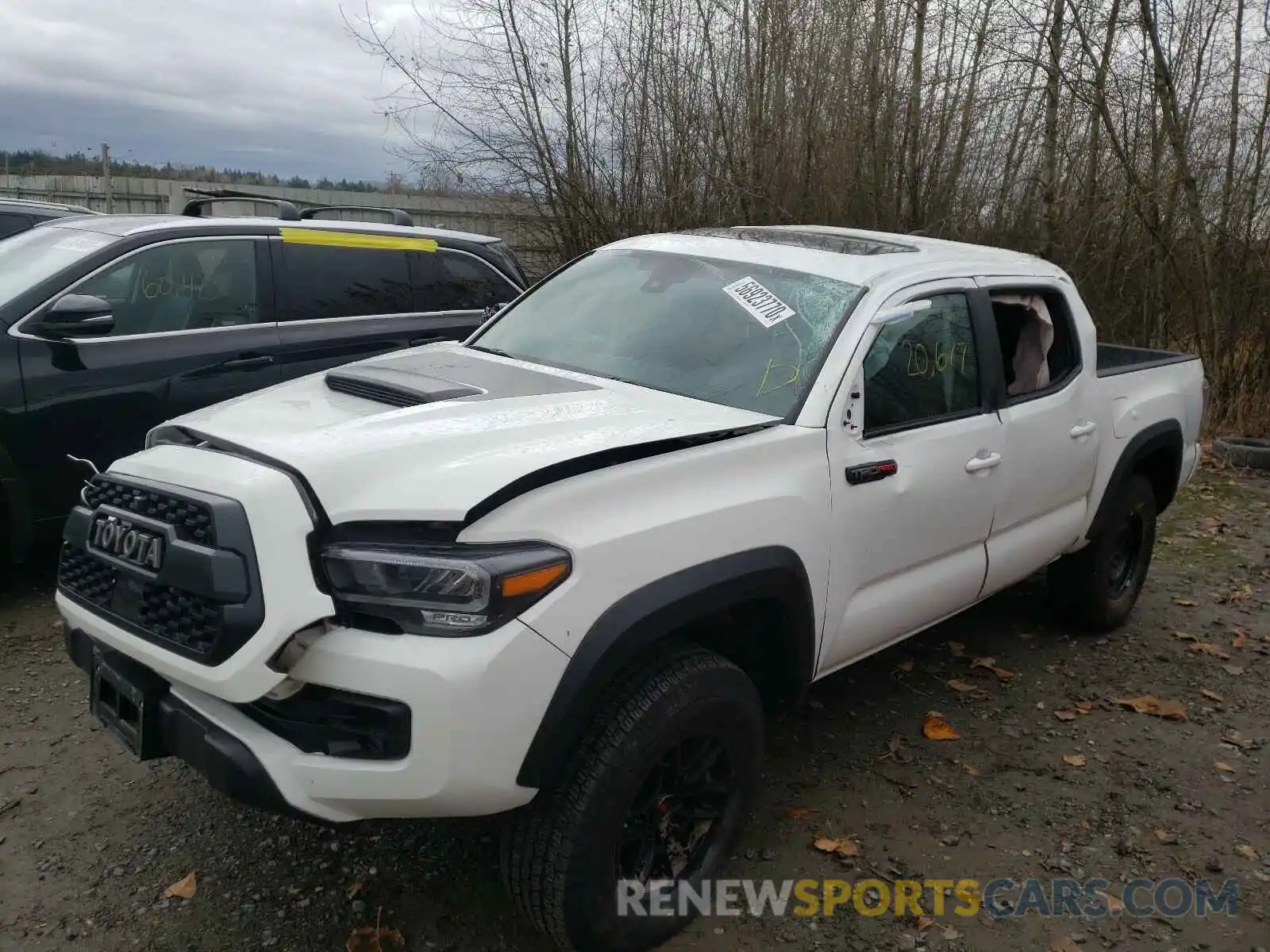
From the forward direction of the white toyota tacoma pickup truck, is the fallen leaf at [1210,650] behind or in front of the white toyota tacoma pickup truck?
behind

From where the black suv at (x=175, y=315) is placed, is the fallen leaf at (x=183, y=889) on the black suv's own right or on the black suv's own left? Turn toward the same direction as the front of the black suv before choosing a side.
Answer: on the black suv's own left

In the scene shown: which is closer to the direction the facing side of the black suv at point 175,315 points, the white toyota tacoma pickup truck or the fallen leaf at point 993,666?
the white toyota tacoma pickup truck

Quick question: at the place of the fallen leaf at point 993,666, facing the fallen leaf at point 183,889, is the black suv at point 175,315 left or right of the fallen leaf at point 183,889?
right

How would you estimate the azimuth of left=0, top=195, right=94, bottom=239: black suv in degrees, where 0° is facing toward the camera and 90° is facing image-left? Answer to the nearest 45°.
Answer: approximately 45°

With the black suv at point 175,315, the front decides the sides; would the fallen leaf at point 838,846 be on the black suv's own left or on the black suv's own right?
on the black suv's own left

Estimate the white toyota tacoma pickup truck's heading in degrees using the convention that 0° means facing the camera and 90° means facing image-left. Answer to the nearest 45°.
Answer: approximately 45°
